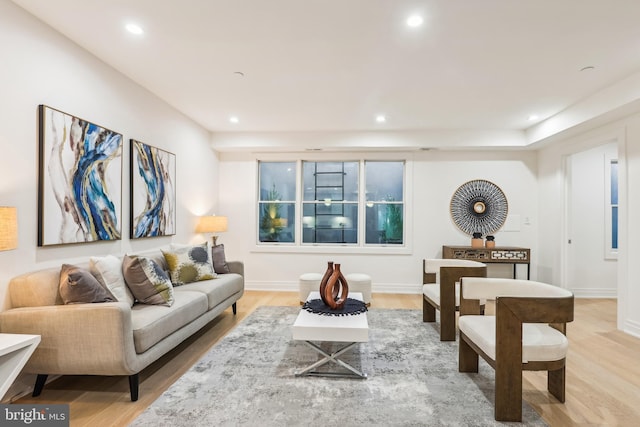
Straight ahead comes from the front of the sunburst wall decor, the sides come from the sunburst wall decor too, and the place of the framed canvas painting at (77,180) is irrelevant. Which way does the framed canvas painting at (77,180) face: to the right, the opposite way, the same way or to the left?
to the left

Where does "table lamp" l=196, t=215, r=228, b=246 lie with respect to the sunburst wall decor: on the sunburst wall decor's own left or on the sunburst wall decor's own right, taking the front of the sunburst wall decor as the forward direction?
on the sunburst wall decor's own right

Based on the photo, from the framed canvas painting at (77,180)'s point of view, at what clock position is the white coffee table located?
The white coffee table is roughly at 12 o'clock from the framed canvas painting.

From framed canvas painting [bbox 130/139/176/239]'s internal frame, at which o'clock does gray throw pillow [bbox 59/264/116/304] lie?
The gray throw pillow is roughly at 2 o'clock from the framed canvas painting.

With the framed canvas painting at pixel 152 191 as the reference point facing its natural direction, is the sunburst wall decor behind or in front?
in front

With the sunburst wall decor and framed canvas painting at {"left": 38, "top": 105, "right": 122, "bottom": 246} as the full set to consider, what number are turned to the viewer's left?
0

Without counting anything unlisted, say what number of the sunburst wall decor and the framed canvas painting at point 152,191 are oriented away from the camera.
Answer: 0

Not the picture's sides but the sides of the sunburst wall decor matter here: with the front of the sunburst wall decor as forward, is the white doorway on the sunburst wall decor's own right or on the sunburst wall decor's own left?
on the sunburst wall decor's own left

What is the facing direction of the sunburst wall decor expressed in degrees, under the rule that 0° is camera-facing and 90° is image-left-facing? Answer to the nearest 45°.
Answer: approximately 0°

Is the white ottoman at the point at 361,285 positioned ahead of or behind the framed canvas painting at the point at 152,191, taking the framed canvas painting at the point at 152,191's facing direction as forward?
ahead

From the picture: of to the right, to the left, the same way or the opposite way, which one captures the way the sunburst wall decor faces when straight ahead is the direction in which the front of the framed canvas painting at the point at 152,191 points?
to the right

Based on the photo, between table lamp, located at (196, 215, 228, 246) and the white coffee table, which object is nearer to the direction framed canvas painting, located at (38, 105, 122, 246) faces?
the white coffee table

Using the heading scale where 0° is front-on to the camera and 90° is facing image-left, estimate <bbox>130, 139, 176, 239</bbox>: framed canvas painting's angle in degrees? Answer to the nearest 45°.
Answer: approximately 315°

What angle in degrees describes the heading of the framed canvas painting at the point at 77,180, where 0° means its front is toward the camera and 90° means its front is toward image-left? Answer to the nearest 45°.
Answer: approximately 315°
